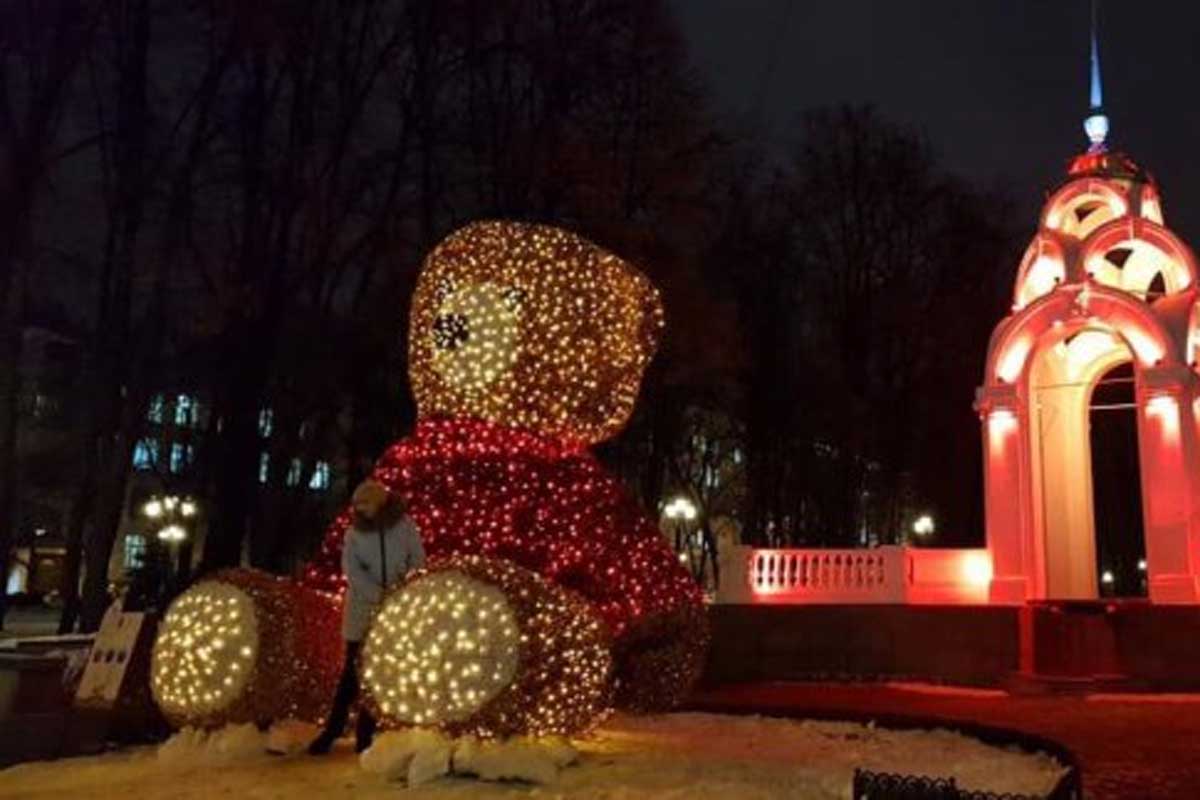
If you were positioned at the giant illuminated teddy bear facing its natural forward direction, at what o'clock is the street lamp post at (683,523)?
The street lamp post is roughly at 5 o'clock from the giant illuminated teddy bear.

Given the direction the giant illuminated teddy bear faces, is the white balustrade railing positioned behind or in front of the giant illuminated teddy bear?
behind

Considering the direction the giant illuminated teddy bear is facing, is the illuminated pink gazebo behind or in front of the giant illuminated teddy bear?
behind

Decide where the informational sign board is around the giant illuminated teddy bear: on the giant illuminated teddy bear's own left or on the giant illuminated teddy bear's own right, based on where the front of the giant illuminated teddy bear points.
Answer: on the giant illuminated teddy bear's own right

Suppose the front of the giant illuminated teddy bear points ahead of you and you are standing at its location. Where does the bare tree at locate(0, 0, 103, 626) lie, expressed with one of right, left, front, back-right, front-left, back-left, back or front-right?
right

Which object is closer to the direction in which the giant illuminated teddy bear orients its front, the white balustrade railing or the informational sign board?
the informational sign board

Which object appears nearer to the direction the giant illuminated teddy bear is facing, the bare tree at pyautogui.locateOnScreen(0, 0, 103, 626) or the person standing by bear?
the person standing by bear

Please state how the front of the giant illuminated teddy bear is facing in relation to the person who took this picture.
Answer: facing the viewer and to the left of the viewer

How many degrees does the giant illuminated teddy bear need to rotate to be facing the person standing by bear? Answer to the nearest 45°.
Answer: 0° — it already faces them
